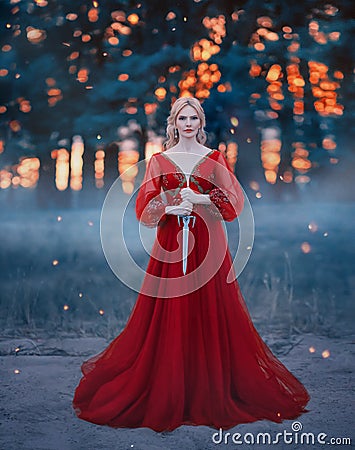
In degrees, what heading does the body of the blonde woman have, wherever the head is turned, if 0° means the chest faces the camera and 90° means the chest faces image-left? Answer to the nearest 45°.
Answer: approximately 0°

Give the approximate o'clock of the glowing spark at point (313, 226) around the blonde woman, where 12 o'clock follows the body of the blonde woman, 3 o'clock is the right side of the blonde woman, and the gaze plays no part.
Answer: The glowing spark is roughly at 7 o'clock from the blonde woman.

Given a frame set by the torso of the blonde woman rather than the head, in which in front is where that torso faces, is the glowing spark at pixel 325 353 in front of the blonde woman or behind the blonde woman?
behind

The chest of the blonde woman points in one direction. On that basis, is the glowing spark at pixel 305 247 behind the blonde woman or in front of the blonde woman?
behind
